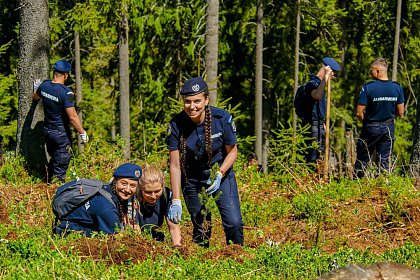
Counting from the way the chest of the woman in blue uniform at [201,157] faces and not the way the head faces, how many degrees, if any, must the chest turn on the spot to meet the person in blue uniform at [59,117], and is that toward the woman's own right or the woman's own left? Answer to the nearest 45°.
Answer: approximately 135° to the woman's own right

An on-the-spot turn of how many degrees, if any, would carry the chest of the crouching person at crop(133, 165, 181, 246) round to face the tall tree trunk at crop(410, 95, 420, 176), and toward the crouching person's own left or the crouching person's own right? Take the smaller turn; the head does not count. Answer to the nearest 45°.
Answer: approximately 135° to the crouching person's own left

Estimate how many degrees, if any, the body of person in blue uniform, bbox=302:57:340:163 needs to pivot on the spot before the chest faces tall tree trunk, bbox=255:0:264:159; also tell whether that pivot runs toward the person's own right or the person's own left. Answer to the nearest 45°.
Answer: approximately 180°

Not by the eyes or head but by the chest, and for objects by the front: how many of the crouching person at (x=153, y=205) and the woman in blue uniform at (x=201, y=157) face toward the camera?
2

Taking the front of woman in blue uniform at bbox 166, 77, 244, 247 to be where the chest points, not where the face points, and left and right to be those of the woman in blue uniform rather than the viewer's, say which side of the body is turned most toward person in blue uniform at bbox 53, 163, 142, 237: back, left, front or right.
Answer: right

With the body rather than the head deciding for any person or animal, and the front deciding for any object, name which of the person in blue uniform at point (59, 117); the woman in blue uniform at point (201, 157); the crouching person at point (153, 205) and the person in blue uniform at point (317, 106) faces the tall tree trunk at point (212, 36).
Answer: the person in blue uniform at point (59, 117)

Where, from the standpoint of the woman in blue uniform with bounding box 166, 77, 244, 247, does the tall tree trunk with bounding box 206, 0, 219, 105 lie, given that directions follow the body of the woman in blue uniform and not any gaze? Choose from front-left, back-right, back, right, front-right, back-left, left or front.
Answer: back

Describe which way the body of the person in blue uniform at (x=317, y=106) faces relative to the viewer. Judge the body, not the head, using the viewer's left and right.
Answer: facing to the right of the viewer

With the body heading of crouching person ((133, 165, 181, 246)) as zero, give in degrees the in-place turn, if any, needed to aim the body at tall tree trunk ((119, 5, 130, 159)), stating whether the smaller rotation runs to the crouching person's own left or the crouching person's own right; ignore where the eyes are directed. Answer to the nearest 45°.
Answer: approximately 180°

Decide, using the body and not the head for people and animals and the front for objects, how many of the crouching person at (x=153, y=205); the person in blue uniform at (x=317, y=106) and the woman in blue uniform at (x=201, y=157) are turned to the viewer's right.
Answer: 1

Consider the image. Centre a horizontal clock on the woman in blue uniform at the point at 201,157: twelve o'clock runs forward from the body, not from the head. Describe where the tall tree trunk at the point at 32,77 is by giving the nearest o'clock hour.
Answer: The tall tree trunk is roughly at 5 o'clock from the woman in blue uniform.
